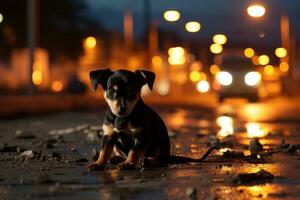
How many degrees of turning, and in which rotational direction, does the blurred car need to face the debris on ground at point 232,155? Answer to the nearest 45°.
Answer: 0° — it already faces it

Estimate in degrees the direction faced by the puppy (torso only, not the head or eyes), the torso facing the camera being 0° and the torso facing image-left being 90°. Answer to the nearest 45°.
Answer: approximately 45°

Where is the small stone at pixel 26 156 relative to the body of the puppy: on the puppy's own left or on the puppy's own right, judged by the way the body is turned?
on the puppy's own right

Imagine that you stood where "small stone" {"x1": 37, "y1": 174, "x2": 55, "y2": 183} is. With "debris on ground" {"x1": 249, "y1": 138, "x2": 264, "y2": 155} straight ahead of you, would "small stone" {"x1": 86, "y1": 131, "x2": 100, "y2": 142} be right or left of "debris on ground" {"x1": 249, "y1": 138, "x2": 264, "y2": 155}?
left

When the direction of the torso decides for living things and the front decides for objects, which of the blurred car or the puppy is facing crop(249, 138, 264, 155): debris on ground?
the blurred car

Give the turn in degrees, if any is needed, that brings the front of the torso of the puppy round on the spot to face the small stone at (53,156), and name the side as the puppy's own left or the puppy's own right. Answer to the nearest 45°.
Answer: approximately 90° to the puppy's own right

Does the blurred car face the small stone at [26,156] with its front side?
yes
